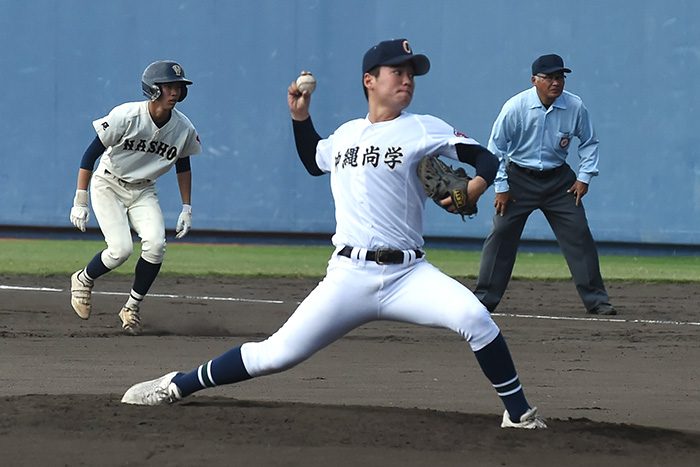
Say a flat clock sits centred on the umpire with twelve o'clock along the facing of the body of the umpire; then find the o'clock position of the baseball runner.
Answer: The baseball runner is roughly at 2 o'clock from the umpire.

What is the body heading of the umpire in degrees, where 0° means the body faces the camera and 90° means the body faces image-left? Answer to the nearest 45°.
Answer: approximately 0°
